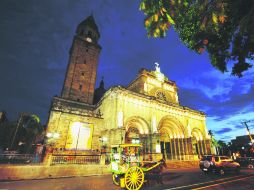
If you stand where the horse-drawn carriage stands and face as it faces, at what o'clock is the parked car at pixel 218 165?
The parked car is roughly at 12 o'clock from the horse-drawn carriage.

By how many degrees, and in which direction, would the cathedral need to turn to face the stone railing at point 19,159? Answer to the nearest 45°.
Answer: approximately 90° to its right

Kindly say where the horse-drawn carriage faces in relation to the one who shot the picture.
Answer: facing away from the viewer and to the right of the viewer

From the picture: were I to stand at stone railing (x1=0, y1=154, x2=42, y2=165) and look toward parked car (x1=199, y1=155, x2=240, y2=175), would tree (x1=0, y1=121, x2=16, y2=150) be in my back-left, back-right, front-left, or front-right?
back-left

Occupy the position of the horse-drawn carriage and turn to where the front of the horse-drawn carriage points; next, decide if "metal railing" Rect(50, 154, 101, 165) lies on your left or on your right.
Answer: on your left

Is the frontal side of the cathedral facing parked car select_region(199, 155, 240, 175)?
yes

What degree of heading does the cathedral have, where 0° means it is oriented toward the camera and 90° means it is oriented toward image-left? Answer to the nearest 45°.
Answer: approximately 315°

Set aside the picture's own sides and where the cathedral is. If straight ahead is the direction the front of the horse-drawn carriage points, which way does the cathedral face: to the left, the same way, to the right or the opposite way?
to the right
